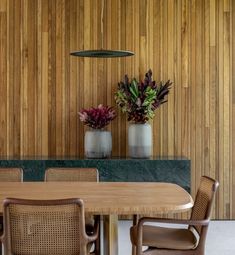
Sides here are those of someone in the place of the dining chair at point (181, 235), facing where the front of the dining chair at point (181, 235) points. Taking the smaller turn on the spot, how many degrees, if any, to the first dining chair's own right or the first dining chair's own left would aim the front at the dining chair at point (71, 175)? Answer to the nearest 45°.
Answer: approximately 45° to the first dining chair's own right

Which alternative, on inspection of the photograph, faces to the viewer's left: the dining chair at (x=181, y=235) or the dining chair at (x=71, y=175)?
the dining chair at (x=181, y=235)

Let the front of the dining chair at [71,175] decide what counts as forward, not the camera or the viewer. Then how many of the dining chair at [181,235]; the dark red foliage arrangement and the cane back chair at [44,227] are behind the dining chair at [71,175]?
1

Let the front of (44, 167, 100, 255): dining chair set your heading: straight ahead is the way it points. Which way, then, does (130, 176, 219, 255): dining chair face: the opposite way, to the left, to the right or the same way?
to the right

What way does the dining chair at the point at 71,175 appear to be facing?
toward the camera

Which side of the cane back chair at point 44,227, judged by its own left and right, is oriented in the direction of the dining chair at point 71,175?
front

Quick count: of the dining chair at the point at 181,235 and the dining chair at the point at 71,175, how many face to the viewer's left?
1

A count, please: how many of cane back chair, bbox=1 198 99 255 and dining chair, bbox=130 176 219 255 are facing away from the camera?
1

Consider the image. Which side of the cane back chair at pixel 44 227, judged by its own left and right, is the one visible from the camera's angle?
back

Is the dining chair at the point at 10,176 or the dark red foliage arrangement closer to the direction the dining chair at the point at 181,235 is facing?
the dining chair

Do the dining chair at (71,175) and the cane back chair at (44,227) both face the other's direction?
yes

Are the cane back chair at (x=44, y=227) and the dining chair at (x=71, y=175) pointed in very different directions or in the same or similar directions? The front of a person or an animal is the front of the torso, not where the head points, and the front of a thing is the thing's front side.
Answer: very different directions

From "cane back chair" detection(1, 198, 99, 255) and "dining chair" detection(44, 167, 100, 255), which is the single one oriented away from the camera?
the cane back chair

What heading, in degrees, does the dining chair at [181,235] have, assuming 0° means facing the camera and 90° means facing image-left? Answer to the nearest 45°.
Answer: approximately 90°

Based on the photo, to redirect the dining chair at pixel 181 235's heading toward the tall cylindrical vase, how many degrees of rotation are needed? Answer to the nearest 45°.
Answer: approximately 90° to its right

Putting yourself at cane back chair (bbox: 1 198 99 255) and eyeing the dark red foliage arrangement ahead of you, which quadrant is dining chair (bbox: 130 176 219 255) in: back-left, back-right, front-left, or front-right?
front-right
